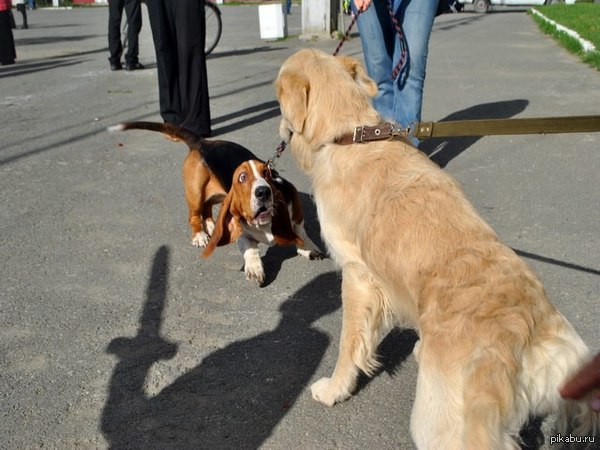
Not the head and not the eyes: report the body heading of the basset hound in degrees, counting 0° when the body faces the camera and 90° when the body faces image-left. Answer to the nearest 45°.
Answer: approximately 315°

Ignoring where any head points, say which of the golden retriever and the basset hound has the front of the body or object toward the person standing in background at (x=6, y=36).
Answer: the golden retriever

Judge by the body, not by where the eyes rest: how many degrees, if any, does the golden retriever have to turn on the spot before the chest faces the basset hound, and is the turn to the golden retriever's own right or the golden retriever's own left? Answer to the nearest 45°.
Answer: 0° — it already faces it

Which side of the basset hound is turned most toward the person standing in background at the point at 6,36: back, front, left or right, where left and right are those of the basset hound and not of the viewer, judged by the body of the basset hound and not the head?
back

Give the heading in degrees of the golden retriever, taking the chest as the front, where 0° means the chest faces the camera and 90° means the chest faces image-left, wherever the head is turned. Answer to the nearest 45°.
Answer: approximately 135°

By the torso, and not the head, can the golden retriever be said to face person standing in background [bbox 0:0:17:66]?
yes

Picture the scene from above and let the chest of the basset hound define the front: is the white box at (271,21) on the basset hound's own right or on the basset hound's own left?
on the basset hound's own left
